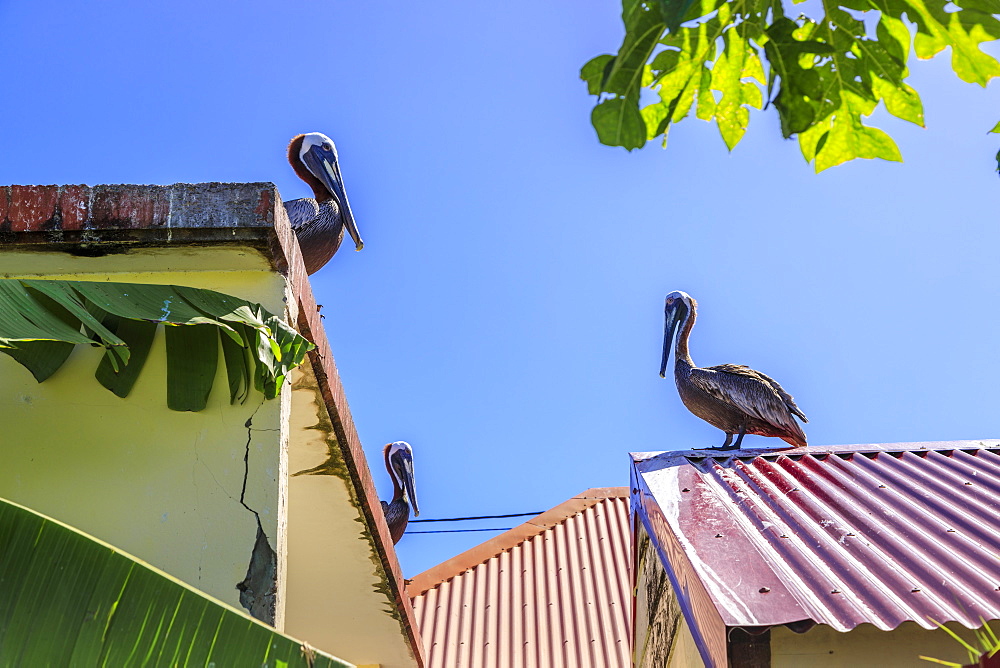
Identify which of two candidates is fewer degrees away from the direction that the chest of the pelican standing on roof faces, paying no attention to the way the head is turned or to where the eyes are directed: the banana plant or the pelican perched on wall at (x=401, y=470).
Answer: the pelican perched on wall

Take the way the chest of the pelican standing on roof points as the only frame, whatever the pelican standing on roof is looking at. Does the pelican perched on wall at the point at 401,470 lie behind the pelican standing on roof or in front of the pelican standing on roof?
in front

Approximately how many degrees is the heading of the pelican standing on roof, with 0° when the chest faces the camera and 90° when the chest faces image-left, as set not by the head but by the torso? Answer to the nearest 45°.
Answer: approximately 90°

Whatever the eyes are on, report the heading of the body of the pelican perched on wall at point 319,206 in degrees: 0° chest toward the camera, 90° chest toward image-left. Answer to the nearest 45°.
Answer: approximately 270°

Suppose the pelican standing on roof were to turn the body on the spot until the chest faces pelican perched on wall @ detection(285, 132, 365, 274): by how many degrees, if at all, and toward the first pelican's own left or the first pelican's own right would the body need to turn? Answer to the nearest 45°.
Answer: approximately 45° to the first pelican's own left

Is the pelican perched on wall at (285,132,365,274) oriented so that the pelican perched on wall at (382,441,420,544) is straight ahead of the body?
no

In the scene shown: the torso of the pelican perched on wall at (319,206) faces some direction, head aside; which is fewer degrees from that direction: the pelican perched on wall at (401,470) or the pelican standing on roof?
the pelican standing on roof
